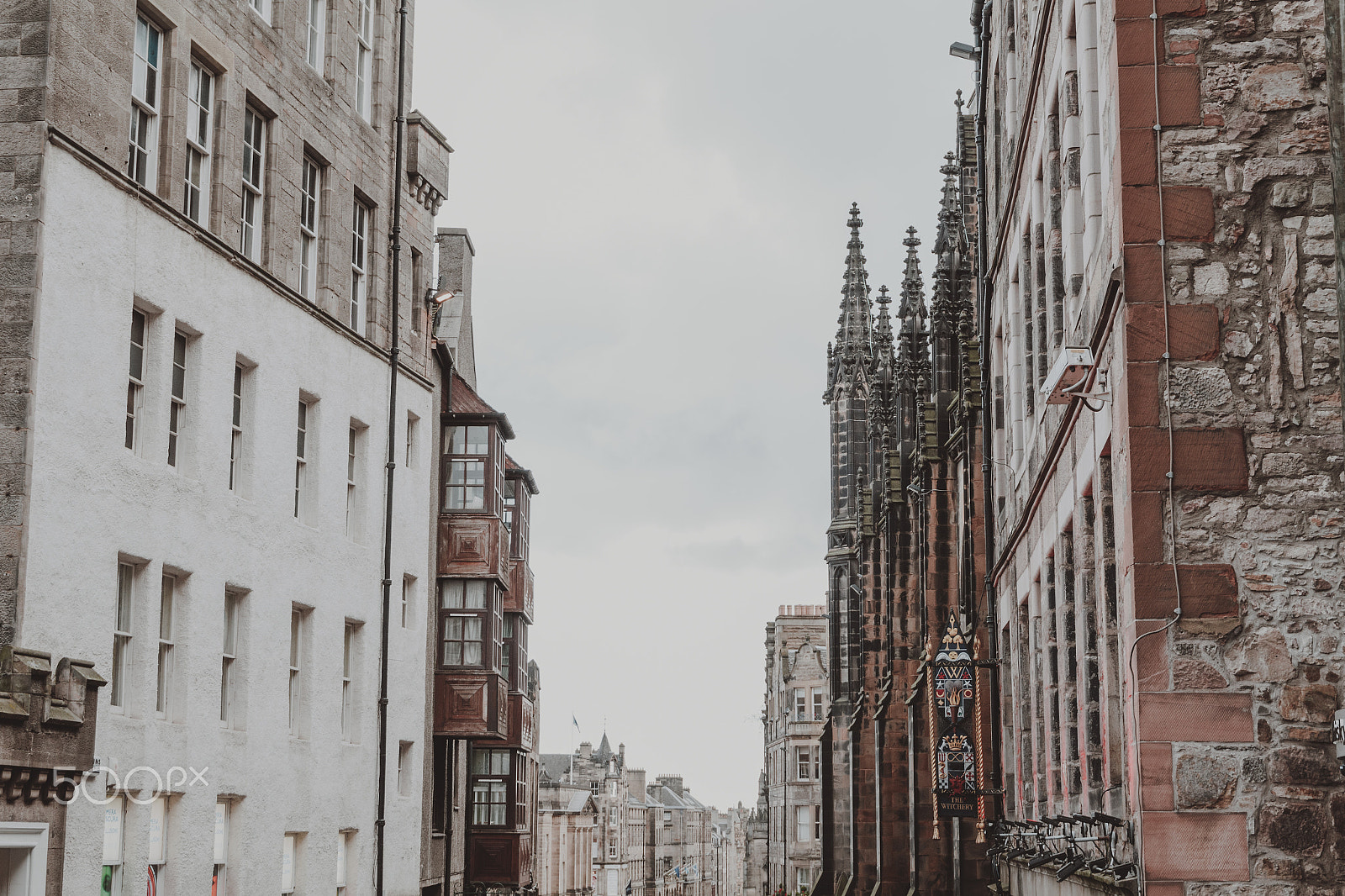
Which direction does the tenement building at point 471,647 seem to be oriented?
to the viewer's right

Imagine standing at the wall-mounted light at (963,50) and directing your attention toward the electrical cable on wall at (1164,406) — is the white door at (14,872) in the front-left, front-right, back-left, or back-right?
front-right

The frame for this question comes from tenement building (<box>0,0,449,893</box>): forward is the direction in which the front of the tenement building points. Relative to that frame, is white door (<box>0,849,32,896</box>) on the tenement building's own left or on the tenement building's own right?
on the tenement building's own right

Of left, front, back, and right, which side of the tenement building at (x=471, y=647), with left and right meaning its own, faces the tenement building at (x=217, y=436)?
right

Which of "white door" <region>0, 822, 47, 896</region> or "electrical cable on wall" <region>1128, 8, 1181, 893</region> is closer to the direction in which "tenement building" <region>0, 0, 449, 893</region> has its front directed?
the electrical cable on wall

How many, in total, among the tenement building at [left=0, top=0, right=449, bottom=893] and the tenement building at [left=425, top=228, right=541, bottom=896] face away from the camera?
0

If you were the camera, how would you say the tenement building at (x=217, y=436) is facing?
facing the viewer and to the right of the viewer

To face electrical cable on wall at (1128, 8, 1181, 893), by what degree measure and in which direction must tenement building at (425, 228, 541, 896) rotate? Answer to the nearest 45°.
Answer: approximately 90° to its right

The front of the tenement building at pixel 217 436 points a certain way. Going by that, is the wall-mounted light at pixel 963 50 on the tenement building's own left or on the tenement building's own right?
on the tenement building's own left

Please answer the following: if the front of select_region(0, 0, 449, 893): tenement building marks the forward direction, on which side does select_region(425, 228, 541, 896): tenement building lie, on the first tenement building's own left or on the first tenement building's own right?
on the first tenement building's own left

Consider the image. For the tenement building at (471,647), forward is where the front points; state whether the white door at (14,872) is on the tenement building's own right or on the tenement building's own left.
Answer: on the tenement building's own right

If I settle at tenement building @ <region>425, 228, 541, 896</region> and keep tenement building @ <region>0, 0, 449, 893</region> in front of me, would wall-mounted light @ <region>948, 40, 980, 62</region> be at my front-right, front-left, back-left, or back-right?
front-left

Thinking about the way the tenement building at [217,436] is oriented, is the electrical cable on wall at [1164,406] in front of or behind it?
in front
